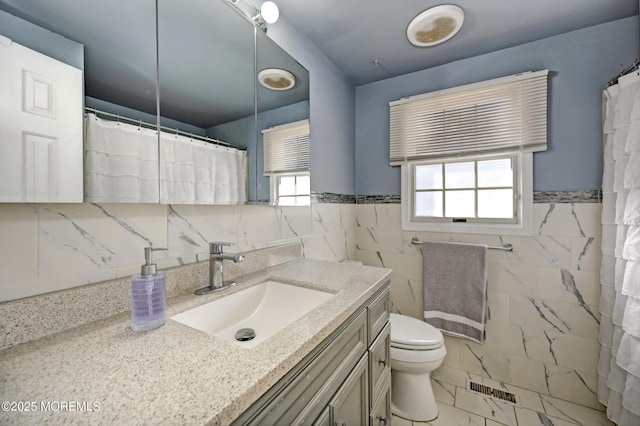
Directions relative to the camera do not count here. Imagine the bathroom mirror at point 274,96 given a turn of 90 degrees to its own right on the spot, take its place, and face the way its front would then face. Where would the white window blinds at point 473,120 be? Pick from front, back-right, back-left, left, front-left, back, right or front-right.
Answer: back-left

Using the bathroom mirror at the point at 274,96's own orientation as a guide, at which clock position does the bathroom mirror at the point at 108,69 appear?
the bathroom mirror at the point at 108,69 is roughly at 3 o'clock from the bathroom mirror at the point at 274,96.

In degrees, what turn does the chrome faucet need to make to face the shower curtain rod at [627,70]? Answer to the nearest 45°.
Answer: approximately 45° to its left

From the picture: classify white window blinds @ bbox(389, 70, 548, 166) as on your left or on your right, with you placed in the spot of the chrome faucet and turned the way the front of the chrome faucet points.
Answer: on your left

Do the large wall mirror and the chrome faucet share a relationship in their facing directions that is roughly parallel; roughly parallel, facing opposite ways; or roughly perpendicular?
roughly parallel

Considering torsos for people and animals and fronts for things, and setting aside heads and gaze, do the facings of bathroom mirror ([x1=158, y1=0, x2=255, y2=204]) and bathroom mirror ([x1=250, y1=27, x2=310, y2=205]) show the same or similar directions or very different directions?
same or similar directions

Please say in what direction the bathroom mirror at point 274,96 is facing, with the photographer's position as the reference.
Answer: facing the viewer and to the right of the viewer

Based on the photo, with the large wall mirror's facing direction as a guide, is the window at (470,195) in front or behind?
in front
